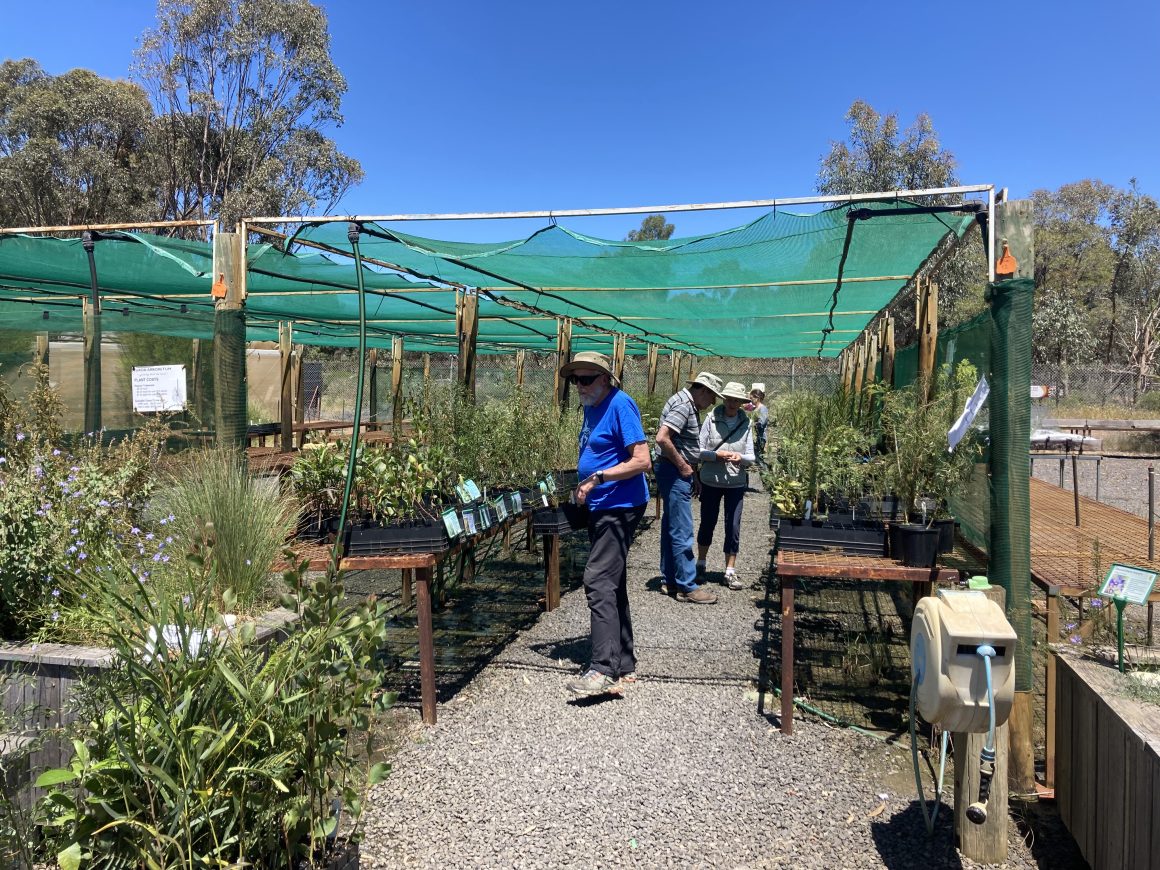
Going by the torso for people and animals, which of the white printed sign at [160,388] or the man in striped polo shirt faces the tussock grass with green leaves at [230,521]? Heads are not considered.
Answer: the white printed sign

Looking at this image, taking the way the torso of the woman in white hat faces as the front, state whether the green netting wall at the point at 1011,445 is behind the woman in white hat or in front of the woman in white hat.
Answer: in front

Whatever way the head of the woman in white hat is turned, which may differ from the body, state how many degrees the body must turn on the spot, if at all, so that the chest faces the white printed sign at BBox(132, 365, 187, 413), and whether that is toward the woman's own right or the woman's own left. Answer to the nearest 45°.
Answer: approximately 45° to the woman's own right

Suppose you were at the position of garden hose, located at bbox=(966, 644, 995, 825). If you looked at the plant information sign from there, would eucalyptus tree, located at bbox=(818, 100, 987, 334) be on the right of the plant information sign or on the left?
left

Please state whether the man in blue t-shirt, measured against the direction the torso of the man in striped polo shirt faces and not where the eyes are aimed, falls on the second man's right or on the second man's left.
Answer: on the second man's right

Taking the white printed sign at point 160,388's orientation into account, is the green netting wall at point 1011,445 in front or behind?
in front

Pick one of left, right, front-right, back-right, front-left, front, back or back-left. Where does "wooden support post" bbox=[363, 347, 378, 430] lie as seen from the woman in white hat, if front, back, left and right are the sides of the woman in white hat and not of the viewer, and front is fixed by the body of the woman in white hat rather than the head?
back-right

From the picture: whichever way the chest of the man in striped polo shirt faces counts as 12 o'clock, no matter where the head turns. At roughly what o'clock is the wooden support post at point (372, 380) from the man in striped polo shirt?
The wooden support post is roughly at 8 o'clock from the man in striped polo shirt.

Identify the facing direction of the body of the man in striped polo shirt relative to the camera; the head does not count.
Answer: to the viewer's right

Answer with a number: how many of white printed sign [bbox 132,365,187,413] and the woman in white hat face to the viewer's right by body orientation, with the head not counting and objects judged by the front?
0

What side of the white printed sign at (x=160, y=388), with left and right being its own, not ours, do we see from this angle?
front

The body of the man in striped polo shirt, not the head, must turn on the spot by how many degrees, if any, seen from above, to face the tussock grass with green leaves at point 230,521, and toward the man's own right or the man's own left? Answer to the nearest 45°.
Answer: approximately 135° to the man's own right

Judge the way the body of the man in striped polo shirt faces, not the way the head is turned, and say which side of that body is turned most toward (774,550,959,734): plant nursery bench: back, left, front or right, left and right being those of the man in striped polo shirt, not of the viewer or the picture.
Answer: right

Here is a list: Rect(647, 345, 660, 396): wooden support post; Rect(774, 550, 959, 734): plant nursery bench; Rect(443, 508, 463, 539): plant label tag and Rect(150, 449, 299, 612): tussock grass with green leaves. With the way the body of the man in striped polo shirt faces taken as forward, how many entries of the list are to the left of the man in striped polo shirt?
1

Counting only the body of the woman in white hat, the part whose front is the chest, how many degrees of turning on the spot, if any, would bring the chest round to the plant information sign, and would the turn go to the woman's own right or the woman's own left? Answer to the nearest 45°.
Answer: approximately 45° to the woman's own left

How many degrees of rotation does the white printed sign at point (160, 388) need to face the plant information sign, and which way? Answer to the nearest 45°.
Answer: approximately 45° to its left

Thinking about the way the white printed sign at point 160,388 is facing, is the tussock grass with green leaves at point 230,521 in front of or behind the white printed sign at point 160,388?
in front
